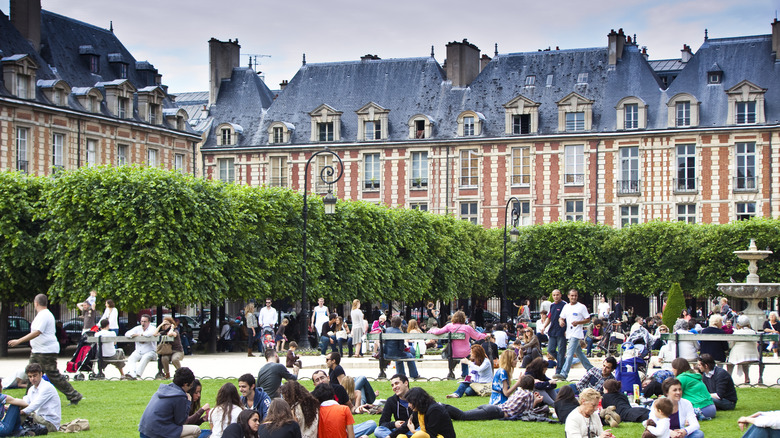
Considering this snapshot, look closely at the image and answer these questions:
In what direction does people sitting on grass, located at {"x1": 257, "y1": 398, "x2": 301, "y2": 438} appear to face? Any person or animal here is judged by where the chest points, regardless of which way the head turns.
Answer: away from the camera

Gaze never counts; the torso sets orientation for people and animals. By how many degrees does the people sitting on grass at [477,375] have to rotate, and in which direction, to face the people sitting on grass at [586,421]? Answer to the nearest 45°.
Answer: approximately 90° to their left

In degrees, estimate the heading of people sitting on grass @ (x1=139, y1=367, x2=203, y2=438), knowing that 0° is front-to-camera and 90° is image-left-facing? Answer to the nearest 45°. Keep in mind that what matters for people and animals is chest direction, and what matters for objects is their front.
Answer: approximately 225°

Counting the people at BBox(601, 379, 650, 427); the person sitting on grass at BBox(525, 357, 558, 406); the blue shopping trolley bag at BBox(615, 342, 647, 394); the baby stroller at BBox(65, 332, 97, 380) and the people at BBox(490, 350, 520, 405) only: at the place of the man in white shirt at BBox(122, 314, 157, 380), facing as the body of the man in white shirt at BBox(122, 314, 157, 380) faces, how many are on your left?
4

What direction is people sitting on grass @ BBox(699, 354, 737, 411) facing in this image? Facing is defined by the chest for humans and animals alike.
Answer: to the viewer's left

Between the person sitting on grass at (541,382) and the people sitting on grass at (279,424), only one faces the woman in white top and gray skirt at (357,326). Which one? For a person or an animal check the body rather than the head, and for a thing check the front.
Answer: the people sitting on grass at (279,424)

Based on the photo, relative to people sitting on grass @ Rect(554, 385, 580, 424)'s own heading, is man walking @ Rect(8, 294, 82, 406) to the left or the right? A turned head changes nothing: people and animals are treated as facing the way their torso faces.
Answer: on their left
